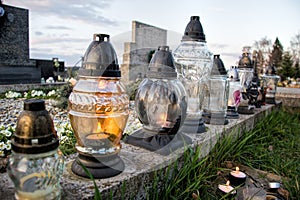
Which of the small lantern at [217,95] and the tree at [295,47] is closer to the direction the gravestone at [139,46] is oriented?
the small lantern

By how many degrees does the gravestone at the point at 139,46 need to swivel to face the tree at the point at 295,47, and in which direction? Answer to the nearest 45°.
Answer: approximately 90° to its left

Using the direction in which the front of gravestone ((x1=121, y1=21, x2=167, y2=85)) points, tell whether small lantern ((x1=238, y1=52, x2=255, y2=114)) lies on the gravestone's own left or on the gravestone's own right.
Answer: on the gravestone's own left

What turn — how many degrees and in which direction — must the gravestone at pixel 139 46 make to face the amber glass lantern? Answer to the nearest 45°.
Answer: approximately 45° to its right

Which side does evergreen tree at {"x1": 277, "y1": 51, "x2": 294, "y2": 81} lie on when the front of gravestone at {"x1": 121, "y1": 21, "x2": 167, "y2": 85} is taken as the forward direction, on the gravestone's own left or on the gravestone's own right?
on the gravestone's own left

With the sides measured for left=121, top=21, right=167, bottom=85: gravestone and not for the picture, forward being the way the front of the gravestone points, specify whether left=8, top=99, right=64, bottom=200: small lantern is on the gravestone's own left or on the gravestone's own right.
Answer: on the gravestone's own right

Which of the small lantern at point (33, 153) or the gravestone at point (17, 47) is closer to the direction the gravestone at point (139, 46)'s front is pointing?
the small lantern

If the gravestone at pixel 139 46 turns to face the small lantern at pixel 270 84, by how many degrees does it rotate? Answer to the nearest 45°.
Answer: approximately 90° to its left

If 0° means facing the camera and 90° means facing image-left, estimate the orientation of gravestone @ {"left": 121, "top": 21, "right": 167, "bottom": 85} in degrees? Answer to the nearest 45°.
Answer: approximately 315°
